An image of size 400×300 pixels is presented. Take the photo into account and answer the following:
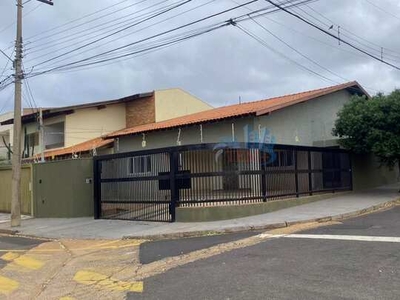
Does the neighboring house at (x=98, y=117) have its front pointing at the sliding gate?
no

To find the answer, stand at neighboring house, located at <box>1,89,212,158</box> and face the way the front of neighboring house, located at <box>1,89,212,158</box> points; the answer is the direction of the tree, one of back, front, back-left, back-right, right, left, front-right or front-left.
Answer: left

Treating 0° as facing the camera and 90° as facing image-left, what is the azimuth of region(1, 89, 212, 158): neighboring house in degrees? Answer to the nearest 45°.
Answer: approximately 45°

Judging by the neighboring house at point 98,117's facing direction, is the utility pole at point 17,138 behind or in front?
in front

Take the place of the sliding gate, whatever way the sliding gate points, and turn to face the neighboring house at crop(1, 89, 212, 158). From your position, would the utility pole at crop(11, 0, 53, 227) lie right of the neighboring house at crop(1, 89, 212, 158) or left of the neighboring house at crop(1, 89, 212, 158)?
left

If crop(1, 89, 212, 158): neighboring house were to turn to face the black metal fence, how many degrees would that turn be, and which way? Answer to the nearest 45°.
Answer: approximately 45° to its left

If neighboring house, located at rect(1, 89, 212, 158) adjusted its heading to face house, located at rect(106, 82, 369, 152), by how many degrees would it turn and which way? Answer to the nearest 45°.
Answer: approximately 90° to its left
